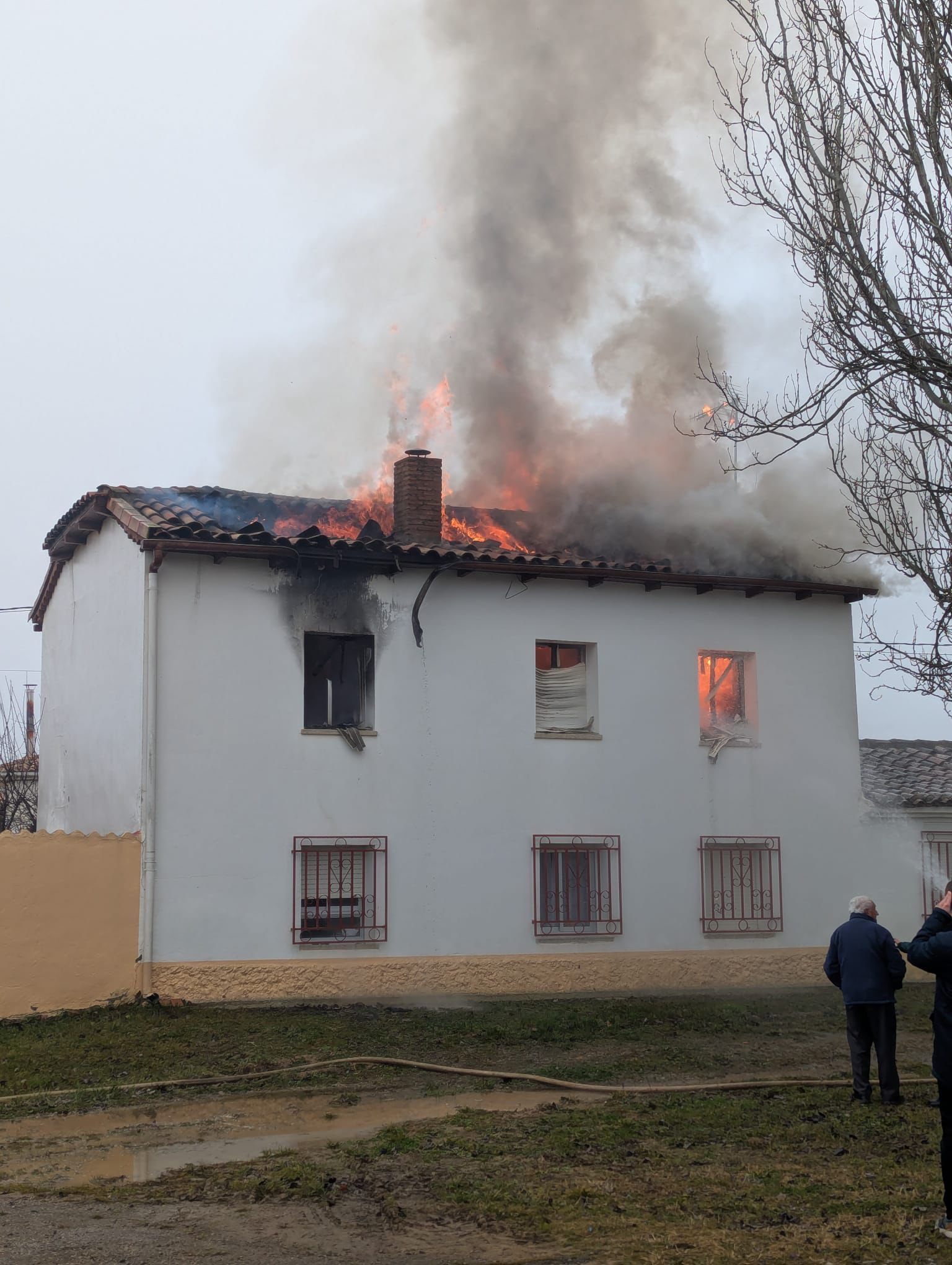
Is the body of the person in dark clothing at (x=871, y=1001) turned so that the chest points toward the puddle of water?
no

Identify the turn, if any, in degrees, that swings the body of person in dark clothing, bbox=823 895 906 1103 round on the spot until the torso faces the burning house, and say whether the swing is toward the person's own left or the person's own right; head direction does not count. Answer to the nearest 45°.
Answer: approximately 45° to the person's own left

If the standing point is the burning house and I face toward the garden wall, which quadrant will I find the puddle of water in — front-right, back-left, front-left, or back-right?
front-left

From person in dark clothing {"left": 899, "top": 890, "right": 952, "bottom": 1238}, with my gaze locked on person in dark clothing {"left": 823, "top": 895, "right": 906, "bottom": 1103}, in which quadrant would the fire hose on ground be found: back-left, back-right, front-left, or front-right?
front-left

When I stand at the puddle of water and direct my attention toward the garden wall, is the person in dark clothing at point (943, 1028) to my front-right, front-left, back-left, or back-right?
back-right

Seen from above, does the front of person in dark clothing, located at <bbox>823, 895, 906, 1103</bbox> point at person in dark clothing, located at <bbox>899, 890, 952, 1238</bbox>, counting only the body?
no

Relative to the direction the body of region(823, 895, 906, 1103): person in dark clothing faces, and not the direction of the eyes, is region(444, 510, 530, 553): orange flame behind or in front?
in front

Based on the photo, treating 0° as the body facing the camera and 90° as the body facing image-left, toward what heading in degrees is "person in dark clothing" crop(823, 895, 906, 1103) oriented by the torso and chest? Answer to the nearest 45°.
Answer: approximately 180°

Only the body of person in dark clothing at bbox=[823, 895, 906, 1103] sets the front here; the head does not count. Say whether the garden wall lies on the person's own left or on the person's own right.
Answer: on the person's own left
